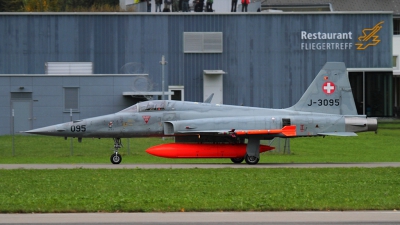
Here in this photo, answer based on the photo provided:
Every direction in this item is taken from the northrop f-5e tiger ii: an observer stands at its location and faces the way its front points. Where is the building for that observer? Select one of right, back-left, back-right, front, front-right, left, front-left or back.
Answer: right

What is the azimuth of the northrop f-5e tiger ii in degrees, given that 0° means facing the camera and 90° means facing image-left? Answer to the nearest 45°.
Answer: approximately 90°
